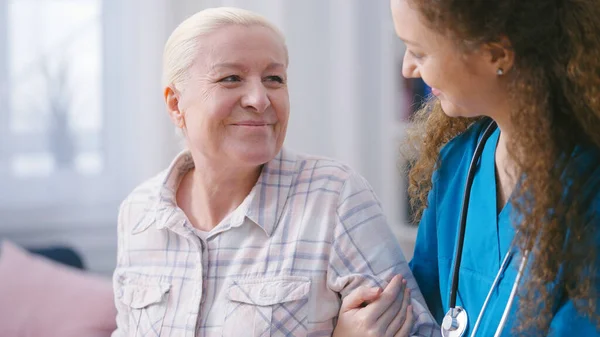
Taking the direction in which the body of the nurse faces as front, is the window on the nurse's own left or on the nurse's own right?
on the nurse's own right

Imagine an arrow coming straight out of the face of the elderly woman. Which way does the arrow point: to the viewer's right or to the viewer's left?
to the viewer's right

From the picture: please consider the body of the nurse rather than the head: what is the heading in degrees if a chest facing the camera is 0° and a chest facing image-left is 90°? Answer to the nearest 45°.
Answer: approximately 45°

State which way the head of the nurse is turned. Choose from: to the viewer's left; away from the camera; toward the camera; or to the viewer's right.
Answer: to the viewer's left

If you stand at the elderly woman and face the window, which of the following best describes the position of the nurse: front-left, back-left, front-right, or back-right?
back-right
